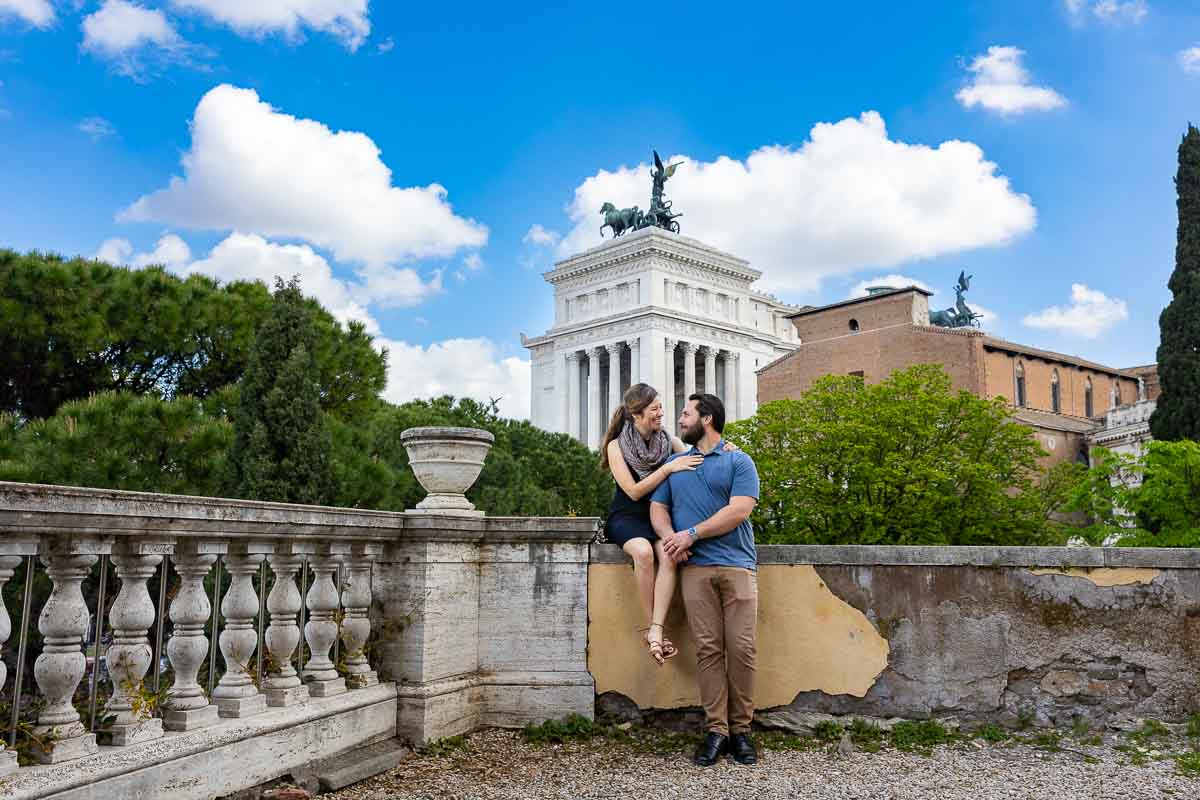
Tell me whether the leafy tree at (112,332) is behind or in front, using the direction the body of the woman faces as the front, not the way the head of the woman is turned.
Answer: behind

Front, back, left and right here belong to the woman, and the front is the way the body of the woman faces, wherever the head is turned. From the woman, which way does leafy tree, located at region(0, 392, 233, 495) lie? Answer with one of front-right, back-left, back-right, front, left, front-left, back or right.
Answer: back

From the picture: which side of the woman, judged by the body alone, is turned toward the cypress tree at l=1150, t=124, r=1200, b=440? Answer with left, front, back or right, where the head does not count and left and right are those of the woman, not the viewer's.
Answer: left

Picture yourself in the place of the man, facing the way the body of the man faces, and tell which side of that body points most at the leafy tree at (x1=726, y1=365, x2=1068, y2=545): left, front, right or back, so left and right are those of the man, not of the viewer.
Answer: back

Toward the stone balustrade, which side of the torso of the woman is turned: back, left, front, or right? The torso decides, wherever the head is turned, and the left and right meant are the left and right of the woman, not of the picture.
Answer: right

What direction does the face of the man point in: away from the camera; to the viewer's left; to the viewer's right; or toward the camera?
to the viewer's left

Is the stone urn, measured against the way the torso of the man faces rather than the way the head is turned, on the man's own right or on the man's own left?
on the man's own right

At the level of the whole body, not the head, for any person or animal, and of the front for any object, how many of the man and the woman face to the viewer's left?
0

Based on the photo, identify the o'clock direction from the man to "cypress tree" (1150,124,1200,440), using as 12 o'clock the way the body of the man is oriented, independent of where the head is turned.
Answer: The cypress tree is roughly at 7 o'clock from the man.

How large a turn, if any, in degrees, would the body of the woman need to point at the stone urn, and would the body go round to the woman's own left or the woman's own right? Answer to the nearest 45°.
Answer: approximately 135° to the woman's own right

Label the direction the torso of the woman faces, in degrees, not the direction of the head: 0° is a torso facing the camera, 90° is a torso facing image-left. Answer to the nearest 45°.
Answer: approximately 315°
